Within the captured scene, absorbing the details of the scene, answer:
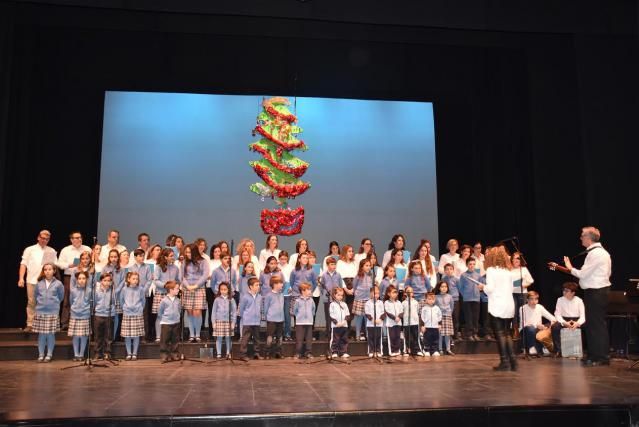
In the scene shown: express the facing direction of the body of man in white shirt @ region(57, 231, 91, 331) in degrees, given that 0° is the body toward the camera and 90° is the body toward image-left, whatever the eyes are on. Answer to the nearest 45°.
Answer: approximately 315°

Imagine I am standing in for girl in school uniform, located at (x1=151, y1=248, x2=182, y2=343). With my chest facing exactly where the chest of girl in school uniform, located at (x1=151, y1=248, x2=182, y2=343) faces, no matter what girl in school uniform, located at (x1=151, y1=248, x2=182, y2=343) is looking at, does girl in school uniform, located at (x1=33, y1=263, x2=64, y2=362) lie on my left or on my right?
on my right

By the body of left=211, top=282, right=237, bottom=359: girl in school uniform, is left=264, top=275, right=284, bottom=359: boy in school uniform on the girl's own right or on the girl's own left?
on the girl's own left

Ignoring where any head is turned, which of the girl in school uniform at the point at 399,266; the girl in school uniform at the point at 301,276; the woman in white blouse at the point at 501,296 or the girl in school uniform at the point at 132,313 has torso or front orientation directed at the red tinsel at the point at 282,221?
the woman in white blouse
